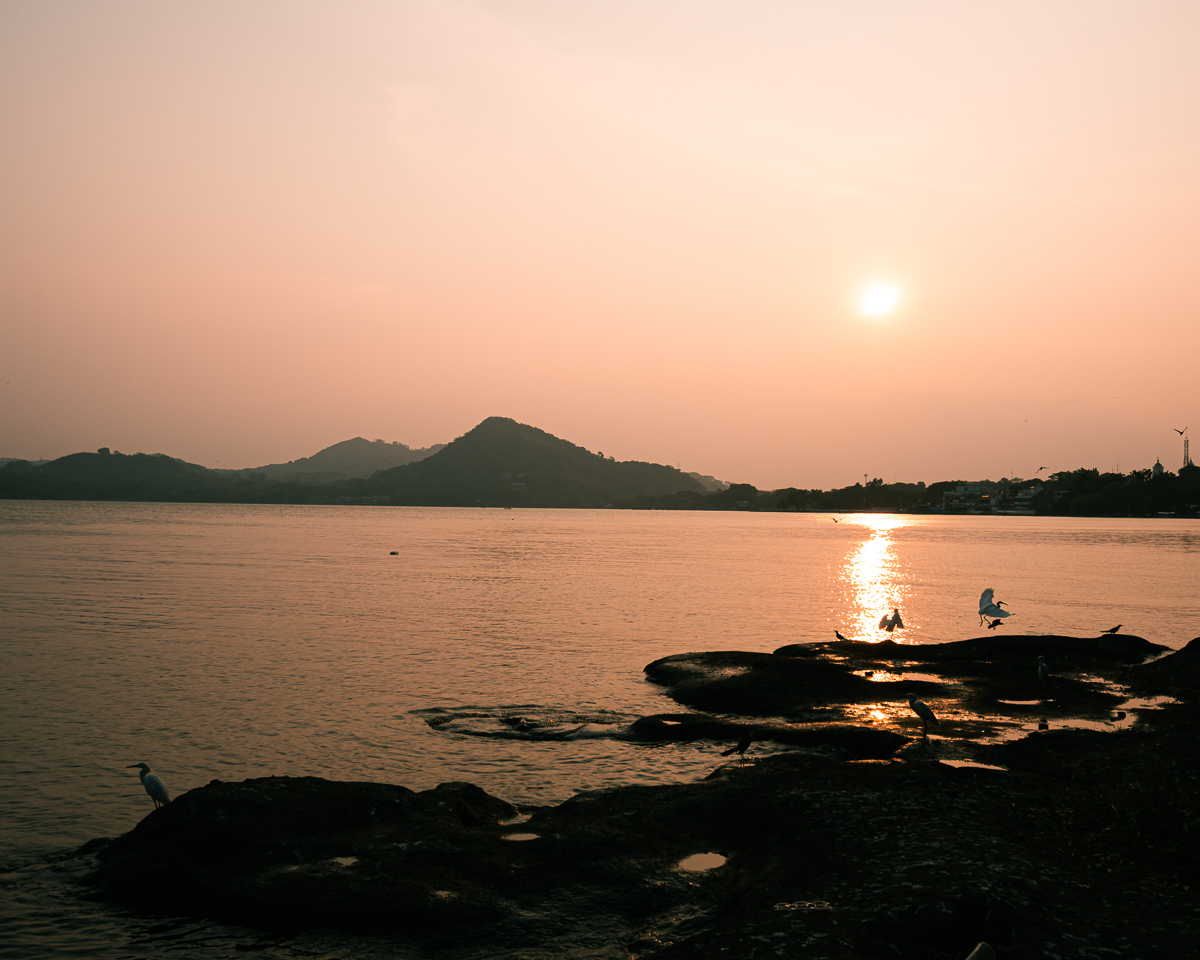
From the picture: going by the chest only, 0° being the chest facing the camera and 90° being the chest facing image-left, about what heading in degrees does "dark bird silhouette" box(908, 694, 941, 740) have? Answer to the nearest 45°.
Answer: approximately 90°

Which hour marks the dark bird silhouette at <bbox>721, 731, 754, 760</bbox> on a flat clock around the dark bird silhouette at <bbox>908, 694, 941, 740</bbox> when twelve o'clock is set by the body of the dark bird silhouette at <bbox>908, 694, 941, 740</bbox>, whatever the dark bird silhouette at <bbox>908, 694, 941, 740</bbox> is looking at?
the dark bird silhouette at <bbox>721, 731, 754, 760</bbox> is roughly at 11 o'clock from the dark bird silhouette at <bbox>908, 694, 941, 740</bbox>.
